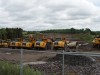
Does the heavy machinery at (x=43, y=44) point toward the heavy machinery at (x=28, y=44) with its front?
no
